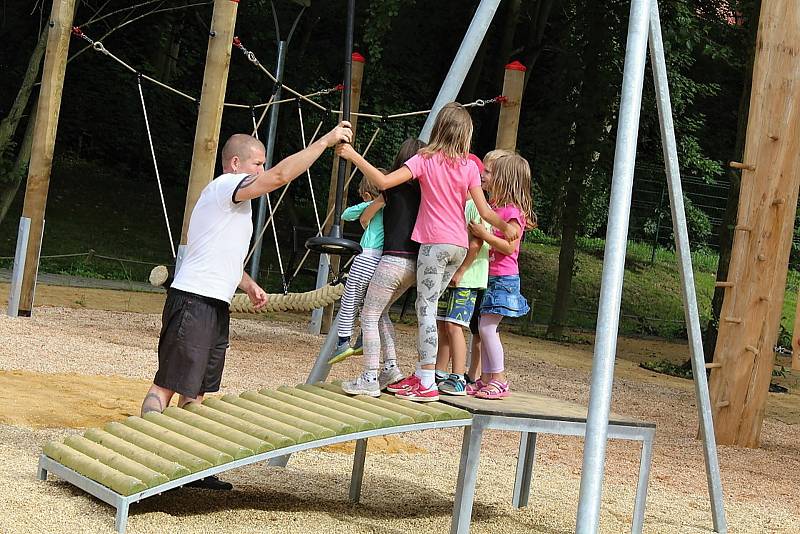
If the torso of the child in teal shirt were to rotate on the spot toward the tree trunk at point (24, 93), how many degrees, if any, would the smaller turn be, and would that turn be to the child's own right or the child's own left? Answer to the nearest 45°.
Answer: approximately 45° to the child's own right

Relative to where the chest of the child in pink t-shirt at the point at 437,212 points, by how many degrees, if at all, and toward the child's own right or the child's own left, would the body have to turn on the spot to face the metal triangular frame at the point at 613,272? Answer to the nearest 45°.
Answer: approximately 180°

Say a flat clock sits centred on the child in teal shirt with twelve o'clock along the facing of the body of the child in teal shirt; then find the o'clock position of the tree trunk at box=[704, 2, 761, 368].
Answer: The tree trunk is roughly at 4 o'clock from the child in teal shirt.

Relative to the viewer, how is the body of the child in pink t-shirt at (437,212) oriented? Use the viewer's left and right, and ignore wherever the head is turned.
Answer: facing away from the viewer and to the left of the viewer

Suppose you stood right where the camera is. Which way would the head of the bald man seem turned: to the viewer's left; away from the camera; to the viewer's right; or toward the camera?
to the viewer's right

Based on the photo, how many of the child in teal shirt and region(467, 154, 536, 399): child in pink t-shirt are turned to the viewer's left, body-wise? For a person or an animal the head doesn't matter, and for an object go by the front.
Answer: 2

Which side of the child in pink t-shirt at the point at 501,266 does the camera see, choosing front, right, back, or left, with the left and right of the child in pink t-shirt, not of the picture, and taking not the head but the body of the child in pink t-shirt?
left

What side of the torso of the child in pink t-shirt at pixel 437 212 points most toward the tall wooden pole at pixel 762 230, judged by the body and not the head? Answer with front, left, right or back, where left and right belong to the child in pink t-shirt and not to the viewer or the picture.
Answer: right

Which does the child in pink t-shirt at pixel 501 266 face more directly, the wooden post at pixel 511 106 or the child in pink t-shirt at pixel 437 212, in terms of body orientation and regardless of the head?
the child in pink t-shirt
